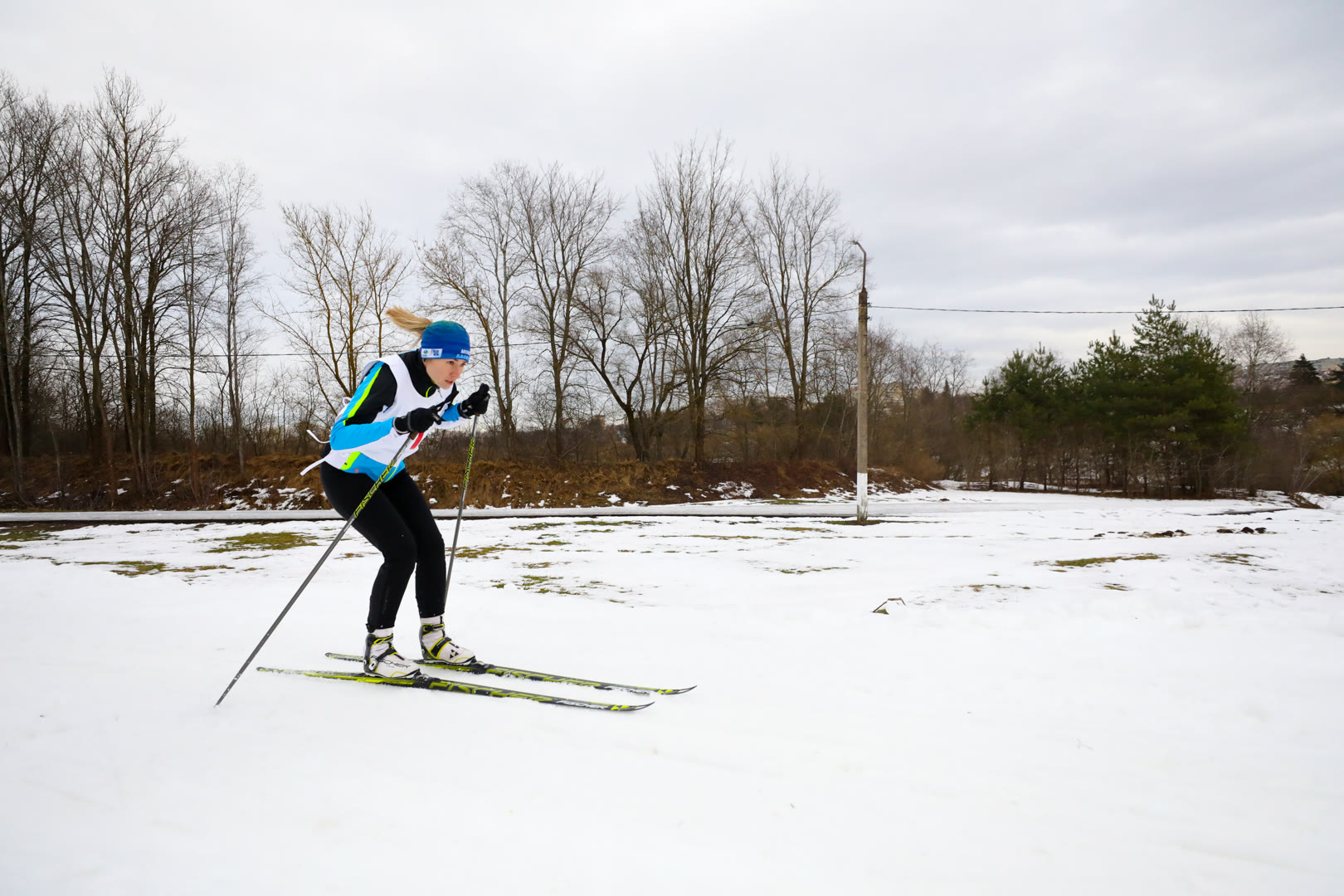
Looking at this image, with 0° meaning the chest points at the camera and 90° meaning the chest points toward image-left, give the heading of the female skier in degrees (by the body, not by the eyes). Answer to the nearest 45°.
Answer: approximately 315°

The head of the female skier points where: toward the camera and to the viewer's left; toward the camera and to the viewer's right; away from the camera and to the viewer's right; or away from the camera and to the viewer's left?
toward the camera and to the viewer's right

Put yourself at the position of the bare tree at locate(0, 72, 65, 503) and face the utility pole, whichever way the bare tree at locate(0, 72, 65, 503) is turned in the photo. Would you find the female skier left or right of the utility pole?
right

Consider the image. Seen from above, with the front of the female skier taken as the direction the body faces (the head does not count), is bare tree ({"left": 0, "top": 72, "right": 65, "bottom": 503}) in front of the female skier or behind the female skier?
behind

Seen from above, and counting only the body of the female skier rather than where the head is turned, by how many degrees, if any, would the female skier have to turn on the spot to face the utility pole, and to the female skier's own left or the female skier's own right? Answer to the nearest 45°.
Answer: approximately 90° to the female skier's own left
